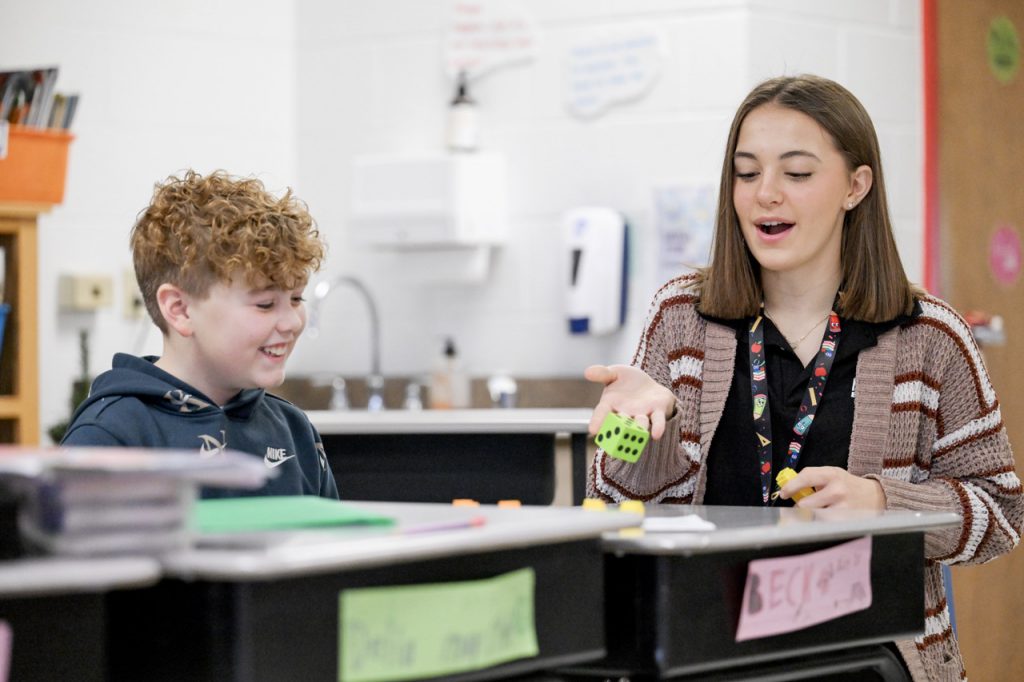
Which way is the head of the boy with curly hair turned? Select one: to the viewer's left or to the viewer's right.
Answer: to the viewer's right

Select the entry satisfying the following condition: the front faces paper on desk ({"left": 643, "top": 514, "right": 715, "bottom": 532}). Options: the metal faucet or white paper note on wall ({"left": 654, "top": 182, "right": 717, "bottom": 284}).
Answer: the white paper note on wall

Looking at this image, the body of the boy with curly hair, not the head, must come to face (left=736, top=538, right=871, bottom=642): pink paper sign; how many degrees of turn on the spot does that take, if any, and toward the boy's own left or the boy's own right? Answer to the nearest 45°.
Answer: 0° — they already face it

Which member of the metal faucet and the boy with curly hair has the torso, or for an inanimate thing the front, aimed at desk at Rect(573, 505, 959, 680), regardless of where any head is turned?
the boy with curly hair

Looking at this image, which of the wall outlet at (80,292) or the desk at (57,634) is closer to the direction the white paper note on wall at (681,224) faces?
the desk
